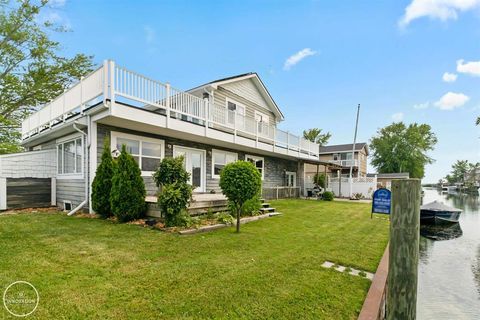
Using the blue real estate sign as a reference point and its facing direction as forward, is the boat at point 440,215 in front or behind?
behind

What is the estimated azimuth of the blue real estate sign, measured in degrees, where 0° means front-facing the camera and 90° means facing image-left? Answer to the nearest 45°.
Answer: approximately 0°

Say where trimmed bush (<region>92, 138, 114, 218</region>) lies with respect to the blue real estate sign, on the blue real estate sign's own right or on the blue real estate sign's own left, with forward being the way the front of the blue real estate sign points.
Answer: on the blue real estate sign's own right

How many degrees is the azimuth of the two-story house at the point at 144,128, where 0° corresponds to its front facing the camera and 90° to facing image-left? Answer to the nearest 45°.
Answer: approximately 315°
